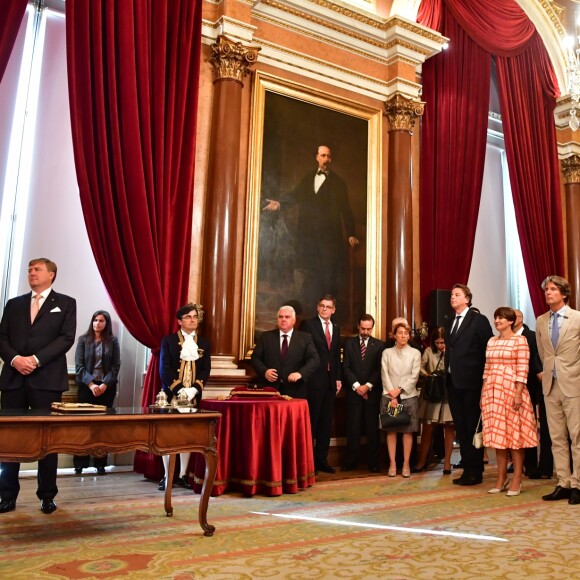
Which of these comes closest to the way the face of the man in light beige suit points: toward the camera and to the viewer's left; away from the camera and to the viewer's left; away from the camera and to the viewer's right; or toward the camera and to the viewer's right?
toward the camera and to the viewer's left

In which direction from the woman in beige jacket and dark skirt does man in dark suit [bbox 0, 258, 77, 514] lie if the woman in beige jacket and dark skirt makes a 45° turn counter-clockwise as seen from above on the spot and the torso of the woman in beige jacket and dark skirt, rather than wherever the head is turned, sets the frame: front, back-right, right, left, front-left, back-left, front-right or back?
right

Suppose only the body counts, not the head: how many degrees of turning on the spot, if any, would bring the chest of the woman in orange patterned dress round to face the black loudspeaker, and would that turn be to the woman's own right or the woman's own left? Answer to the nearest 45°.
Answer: approximately 135° to the woman's own right

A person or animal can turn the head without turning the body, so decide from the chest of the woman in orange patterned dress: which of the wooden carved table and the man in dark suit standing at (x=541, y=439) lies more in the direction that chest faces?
the wooden carved table

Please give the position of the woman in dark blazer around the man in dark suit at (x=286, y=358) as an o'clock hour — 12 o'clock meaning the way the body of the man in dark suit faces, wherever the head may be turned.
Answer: The woman in dark blazer is roughly at 3 o'clock from the man in dark suit.

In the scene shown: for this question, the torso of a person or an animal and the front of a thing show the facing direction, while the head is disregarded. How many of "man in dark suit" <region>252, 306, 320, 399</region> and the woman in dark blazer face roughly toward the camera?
2

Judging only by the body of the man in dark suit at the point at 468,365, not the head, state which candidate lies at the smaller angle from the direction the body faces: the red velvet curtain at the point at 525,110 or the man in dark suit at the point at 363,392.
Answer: the man in dark suit

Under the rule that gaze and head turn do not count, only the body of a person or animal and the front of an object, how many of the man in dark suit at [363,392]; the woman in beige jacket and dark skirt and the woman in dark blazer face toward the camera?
3
